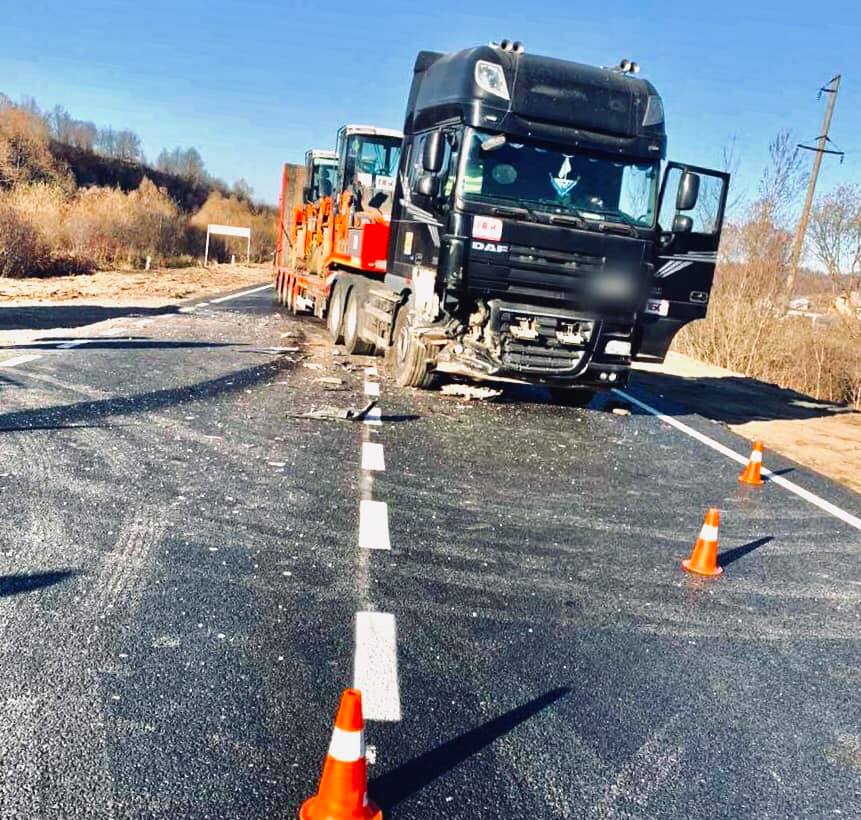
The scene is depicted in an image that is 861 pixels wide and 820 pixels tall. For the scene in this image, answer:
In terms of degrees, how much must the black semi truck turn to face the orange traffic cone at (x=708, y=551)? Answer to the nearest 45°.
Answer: approximately 45° to its right

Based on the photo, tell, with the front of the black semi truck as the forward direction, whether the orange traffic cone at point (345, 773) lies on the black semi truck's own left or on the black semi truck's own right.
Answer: on the black semi truck's own right

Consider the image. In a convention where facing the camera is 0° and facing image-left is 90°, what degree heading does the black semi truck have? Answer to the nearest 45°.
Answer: approximately 315°

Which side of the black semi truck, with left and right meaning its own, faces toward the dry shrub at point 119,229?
back

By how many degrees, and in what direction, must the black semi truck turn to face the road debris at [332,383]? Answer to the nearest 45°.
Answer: approximately 135° to its right

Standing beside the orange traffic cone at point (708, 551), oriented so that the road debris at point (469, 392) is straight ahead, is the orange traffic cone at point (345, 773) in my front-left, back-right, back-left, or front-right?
back-left

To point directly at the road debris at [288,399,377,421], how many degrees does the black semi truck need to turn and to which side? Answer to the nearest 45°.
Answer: approximately 90° to its right

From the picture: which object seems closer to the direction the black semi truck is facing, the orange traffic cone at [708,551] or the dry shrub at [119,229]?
the orange traffic cone

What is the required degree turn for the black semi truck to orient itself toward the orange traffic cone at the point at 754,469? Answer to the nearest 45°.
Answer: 0° — it already faces it
